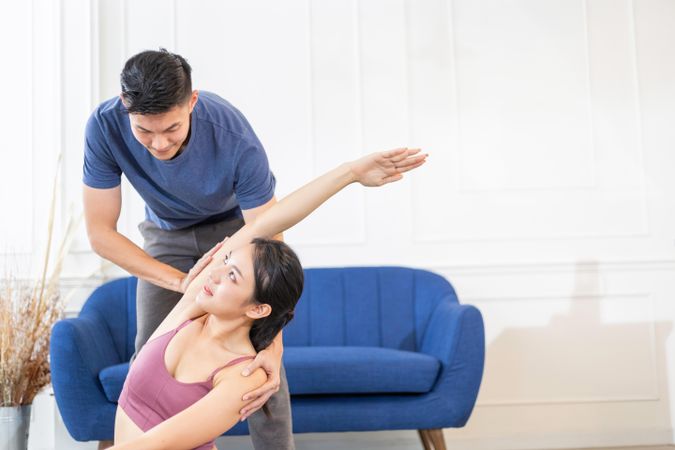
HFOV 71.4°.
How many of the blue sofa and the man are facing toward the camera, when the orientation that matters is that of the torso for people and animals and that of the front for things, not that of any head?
2

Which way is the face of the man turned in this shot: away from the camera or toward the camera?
toward the camera

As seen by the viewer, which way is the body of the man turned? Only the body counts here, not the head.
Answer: toward the camera

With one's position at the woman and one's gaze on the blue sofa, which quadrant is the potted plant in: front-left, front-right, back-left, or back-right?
front-left

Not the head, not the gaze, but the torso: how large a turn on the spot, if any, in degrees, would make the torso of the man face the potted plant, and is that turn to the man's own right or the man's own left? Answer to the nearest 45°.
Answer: approximately 135° to the man's own right

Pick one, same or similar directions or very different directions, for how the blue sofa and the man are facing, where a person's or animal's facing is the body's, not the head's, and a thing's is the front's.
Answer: same or similar directions

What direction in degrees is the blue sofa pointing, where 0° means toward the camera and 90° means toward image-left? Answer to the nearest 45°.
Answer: approximately 0°
